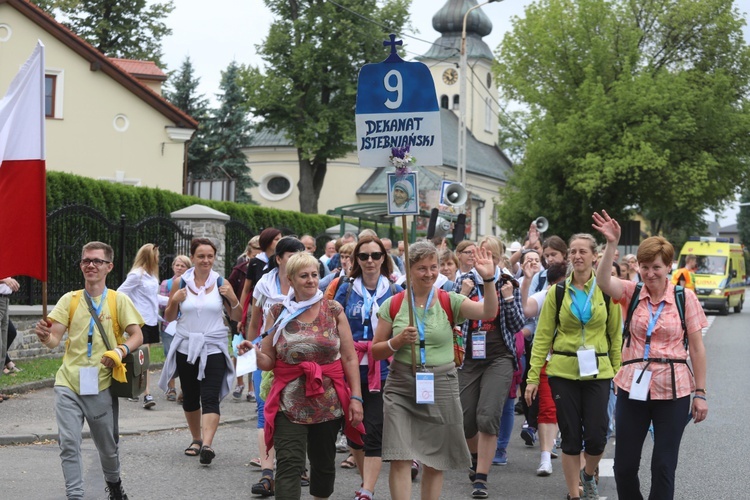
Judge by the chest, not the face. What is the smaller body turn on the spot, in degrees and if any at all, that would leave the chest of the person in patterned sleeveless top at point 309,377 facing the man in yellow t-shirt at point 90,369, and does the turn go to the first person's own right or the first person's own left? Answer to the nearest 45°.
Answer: approximately 135° to the first person's own right

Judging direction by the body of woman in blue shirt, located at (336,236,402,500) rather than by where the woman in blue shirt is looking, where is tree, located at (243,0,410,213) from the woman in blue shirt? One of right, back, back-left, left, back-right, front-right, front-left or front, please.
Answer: back

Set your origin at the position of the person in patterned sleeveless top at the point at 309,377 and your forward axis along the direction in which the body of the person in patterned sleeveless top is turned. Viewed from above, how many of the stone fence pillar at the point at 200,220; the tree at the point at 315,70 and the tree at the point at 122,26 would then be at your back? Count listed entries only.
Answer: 3

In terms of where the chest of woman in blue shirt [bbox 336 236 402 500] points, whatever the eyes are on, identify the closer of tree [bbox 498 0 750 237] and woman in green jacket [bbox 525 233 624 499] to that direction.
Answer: the woman in green jacket

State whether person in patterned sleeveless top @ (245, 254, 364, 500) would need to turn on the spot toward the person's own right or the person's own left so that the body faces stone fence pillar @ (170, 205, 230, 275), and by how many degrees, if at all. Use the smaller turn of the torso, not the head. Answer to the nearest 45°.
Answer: approximately 180°

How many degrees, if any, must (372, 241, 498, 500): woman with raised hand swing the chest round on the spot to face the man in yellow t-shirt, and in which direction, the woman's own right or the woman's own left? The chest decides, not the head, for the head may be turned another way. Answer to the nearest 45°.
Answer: approximately 90° to the woman's own right

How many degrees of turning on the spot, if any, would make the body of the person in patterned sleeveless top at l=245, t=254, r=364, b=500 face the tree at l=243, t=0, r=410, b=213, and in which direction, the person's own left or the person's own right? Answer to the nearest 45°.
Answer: approximately 180°

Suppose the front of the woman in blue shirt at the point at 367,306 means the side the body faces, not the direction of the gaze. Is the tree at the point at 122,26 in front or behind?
behind
